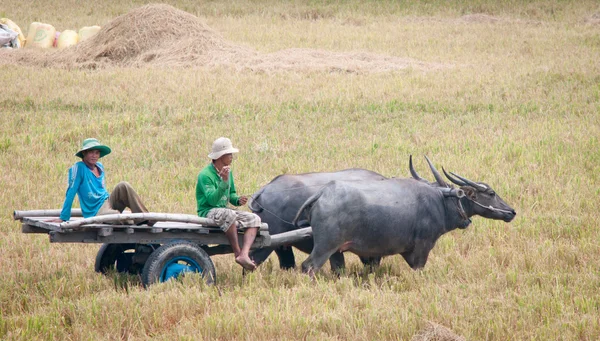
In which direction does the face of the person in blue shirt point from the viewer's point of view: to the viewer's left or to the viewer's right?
to the viewer's right

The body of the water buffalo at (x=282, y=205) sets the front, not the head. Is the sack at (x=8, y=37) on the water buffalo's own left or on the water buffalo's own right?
on the water buffalo's own left

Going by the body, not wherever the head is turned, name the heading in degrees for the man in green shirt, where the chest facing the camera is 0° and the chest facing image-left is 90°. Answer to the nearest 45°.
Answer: approximately 315°

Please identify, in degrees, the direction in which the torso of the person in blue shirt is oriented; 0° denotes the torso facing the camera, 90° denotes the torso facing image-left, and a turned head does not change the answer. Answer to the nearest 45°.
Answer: approximately 315°

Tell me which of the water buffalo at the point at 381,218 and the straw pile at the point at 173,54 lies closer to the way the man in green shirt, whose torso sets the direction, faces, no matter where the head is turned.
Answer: the water buffalo

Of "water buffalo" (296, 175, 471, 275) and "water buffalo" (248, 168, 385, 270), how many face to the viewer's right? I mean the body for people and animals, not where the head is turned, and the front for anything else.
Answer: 2

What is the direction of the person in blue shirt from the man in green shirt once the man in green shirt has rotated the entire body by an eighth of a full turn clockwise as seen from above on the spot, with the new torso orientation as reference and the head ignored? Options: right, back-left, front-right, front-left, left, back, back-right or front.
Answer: right

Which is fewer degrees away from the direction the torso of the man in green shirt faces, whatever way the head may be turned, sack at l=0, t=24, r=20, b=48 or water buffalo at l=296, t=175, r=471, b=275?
the water buffalo

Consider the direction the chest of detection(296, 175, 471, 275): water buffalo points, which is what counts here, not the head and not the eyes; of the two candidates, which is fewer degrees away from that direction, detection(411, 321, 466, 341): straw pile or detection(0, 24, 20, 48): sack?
the straw pile

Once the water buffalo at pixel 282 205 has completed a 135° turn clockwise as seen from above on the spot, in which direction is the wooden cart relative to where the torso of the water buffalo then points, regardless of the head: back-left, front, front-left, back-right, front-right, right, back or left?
front

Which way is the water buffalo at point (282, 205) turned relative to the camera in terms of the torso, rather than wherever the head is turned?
to the viewer's right

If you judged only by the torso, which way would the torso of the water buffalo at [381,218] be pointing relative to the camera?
to the viewer's right

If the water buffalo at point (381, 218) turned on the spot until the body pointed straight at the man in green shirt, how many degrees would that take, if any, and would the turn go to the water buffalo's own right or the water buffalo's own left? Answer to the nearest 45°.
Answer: approximately 135° to the water buffalo's own right

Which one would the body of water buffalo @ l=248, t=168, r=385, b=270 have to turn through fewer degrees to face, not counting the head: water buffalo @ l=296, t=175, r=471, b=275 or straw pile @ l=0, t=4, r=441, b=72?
the water buffalo

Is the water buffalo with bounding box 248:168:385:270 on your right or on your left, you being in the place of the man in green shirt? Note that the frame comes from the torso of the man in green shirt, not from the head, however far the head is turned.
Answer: on your left
